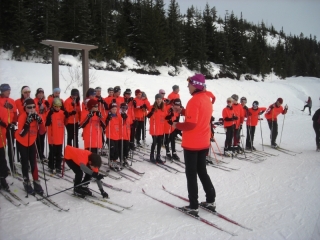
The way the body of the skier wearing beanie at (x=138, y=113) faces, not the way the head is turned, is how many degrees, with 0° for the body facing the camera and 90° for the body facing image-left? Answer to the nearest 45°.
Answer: approximately 315°

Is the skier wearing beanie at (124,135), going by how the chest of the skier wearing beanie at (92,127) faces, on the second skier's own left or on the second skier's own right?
on the second skier's own left

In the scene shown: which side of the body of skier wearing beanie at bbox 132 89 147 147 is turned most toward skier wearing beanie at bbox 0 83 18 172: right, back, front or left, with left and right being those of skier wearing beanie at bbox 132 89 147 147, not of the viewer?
right

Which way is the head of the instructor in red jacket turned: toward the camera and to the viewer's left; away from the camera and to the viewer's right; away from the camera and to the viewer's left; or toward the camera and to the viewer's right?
away from the camera and to the viewer's left

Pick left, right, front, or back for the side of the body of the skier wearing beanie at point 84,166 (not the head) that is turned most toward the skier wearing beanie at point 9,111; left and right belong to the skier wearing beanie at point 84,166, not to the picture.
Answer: back
